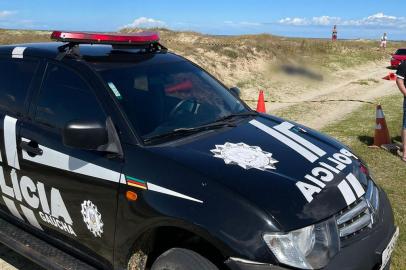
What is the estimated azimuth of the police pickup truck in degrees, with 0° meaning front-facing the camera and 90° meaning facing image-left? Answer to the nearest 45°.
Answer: approximately 315°

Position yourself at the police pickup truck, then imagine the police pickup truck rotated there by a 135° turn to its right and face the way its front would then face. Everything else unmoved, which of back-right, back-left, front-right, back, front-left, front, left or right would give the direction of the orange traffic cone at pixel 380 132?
back-right
